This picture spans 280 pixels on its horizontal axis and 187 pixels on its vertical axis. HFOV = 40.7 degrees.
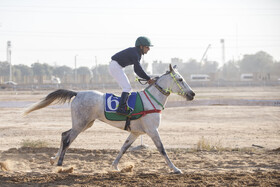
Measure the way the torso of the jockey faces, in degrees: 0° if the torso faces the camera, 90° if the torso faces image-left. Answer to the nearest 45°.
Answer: approximately 270°

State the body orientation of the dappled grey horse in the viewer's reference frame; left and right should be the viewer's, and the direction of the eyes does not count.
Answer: facing to the right of the viewer
